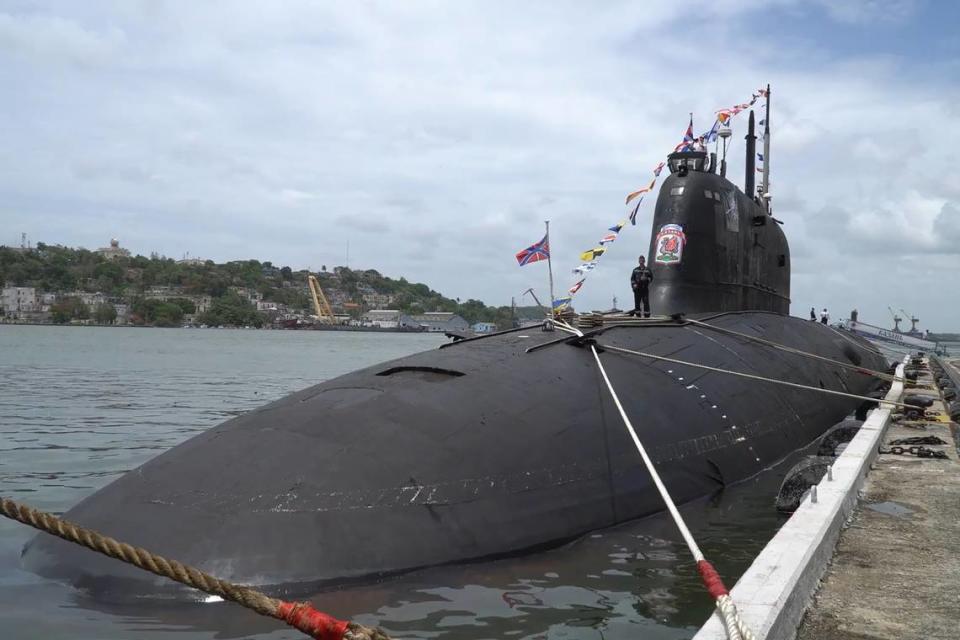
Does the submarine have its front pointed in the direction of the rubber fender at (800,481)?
no

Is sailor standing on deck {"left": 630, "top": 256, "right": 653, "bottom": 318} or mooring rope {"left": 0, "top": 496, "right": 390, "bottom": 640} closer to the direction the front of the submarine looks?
the mooring rope

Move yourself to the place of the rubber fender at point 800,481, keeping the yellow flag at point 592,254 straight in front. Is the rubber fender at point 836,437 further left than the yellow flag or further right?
right

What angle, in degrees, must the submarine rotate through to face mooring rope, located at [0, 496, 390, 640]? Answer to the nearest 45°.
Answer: approximately 45° to its left

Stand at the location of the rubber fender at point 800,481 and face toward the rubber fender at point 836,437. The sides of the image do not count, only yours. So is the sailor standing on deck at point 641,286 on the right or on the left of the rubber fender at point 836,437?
left

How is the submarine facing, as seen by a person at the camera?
facing the viewer and to the left of the viewer

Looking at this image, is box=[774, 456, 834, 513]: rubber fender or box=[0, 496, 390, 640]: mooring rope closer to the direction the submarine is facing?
the mooring rope

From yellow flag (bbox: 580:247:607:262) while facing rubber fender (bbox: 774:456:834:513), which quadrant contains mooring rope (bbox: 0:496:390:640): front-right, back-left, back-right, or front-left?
front-right
